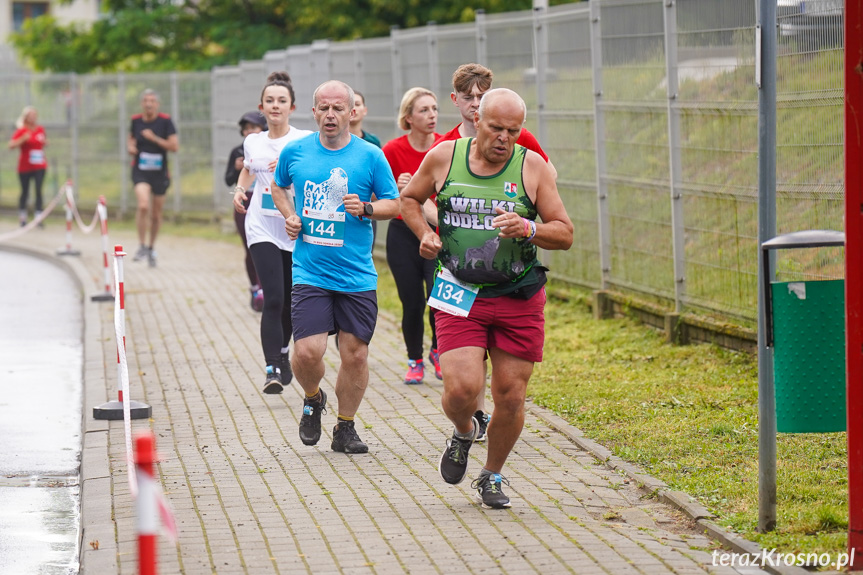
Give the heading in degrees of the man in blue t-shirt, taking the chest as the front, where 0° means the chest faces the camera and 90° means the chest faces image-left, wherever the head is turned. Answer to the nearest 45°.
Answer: approximately 0°

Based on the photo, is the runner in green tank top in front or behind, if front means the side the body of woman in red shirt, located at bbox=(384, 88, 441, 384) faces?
in front

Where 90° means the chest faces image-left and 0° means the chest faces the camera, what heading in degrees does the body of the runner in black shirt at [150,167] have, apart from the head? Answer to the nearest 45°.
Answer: approximately 0°

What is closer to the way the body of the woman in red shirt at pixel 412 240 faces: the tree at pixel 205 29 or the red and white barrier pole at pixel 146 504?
the red and white barrier pole

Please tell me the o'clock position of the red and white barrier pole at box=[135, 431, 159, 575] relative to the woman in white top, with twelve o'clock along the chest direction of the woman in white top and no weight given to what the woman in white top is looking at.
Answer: The red and white barrier pole is roughly at 12 o'clock from the woman in white top.

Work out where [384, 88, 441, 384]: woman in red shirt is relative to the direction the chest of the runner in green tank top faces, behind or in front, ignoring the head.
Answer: behind

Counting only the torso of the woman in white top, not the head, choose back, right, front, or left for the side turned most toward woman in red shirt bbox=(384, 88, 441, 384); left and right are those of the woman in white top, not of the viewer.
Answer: left

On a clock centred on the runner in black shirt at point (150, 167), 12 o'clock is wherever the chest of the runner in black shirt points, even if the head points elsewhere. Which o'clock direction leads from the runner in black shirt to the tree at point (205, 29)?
The tree is roughly at 6 o'clock from the runner in black shirt.
